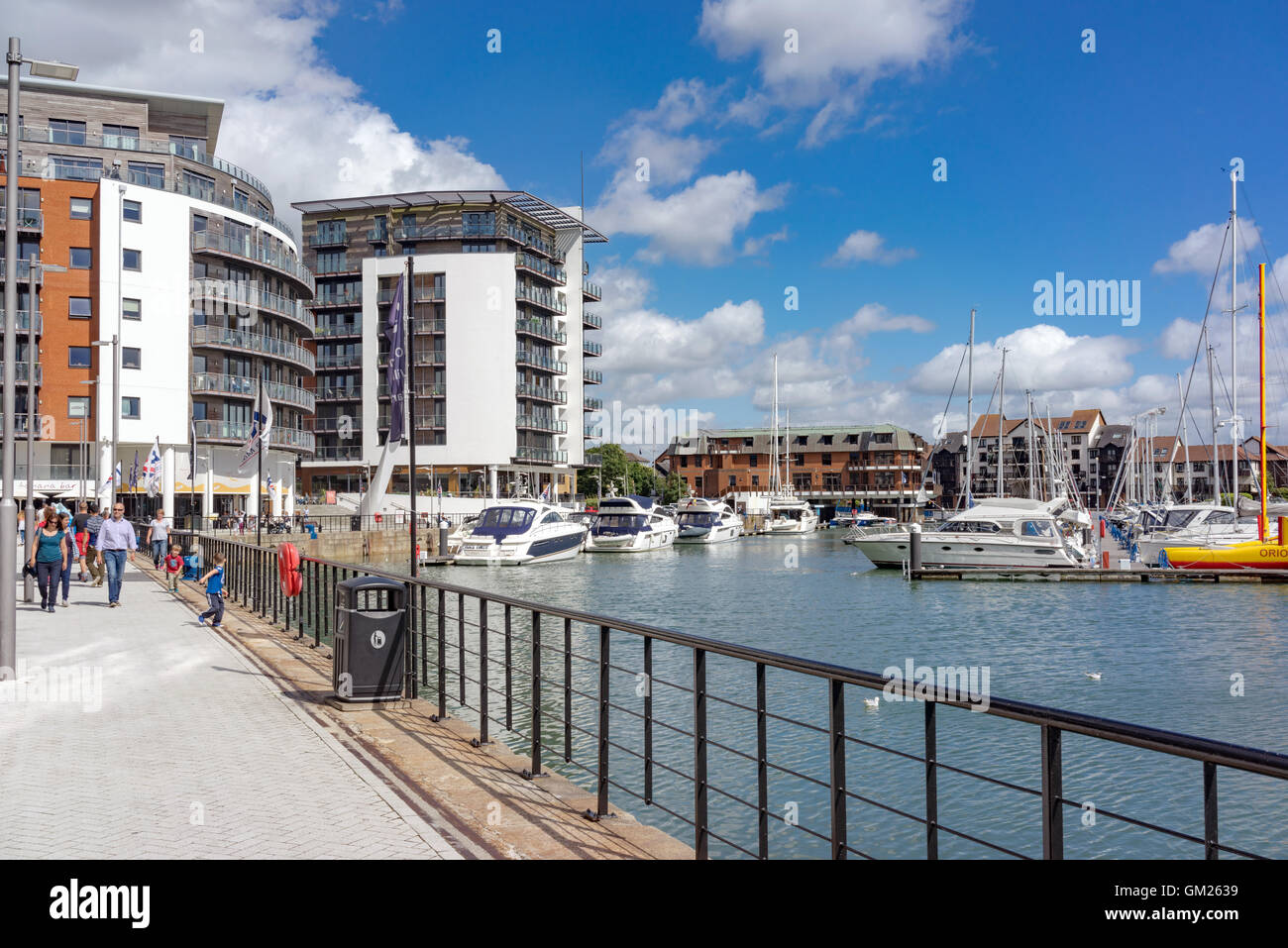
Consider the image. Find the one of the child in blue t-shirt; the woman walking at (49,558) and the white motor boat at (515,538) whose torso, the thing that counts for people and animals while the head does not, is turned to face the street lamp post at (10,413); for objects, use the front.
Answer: the woman walking

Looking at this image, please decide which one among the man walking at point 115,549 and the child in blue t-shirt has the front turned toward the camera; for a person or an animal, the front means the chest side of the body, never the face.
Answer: the man walking

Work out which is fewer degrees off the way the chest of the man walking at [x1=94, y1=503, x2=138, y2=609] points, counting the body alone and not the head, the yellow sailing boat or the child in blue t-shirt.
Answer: the child in blue t-shirt

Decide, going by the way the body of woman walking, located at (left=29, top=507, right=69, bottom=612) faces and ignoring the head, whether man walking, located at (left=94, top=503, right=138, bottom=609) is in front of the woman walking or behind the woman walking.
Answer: behind

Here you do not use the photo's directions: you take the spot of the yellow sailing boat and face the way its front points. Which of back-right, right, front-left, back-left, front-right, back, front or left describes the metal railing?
left

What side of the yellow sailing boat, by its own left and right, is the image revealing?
left

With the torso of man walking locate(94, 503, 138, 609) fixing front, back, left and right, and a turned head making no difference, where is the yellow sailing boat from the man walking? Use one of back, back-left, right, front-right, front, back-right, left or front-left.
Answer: left

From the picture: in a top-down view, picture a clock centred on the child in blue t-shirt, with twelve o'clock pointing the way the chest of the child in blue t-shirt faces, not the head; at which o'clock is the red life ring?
The red life ring is roughly at 2 o'clock from the child in blue t-shirt.

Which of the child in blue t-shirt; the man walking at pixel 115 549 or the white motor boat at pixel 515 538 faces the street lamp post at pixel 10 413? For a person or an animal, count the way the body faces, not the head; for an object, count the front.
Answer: the man walking

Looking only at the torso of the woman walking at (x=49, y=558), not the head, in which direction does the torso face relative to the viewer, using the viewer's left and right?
facing the viewer

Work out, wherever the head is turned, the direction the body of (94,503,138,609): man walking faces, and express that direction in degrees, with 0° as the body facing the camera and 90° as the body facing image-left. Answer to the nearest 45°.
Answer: approximately 0°

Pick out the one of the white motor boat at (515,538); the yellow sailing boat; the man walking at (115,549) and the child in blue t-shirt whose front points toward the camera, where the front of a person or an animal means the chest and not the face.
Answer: the man walking
